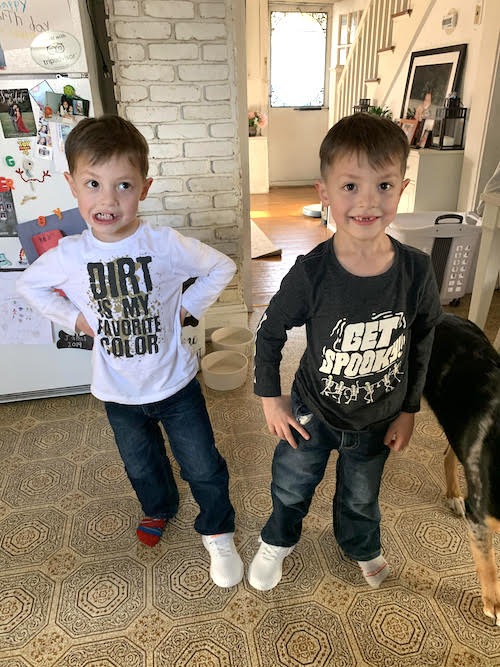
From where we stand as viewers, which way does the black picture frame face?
facing the viewer and to the left of the viewer

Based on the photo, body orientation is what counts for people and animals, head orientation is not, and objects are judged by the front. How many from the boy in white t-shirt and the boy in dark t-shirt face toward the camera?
2

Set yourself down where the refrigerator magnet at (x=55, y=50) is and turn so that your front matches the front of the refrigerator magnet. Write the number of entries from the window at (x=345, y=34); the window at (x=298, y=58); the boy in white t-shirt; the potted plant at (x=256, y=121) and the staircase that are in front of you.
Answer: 1

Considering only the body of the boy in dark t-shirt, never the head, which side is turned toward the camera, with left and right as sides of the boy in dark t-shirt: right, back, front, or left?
front

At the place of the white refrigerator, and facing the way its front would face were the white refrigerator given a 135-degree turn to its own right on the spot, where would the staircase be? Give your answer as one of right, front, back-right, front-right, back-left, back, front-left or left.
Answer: right

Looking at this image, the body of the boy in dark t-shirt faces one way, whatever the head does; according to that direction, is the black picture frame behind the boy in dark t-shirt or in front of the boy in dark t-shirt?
behind

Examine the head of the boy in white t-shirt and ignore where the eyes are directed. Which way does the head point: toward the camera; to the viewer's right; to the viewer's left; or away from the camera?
toward the camera

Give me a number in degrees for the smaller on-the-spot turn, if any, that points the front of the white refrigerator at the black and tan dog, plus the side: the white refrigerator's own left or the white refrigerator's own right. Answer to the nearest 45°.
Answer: approximately 45° to the white refrigerator's own left

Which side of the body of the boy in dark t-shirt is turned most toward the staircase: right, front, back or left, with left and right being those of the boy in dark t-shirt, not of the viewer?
back

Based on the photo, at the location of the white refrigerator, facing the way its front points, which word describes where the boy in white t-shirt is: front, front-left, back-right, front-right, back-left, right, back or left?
front

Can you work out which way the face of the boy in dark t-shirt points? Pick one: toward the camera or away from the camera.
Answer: toward the camera

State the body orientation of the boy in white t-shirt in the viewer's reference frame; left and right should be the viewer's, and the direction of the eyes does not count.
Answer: facing the viewer

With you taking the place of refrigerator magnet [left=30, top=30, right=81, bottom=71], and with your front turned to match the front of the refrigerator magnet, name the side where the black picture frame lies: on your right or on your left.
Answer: on your left

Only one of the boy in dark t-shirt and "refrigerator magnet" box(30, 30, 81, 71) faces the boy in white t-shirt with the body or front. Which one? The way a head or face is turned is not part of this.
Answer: the refrigerator magnet

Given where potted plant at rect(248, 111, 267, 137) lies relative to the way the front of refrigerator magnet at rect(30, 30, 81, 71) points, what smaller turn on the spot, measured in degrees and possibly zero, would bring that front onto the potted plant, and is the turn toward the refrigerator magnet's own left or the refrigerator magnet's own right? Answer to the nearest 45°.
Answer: approximately 135° to the refrigerator magnet's own left
